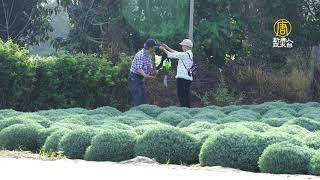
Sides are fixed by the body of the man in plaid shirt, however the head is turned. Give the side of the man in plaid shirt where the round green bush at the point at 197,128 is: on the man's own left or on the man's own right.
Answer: on the man's own right

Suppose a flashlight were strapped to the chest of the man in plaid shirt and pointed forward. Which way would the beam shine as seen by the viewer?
to the viewer's right

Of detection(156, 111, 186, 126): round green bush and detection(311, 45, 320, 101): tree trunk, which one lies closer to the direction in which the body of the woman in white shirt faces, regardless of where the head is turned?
the round green bush

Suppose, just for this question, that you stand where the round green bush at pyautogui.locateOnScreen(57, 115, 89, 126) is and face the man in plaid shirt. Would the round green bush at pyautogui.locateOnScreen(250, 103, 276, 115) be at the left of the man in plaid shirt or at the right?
right

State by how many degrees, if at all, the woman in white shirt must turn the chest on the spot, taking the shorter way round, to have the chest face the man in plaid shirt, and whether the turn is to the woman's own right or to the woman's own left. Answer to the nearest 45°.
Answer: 0° — they already face them

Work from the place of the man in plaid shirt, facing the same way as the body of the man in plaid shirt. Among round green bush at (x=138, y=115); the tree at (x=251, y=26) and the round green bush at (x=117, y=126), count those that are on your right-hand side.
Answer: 2

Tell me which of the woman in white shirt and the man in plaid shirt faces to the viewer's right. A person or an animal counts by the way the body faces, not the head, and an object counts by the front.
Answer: the man in plaid shirt

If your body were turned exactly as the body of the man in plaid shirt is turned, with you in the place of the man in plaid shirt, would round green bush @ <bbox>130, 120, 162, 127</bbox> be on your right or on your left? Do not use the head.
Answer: on your right

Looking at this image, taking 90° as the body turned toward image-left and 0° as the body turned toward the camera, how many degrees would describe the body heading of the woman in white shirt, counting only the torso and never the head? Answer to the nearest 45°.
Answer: approximately 90°

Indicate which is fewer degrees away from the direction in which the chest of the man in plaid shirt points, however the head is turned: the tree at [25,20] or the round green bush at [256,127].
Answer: the round green bush

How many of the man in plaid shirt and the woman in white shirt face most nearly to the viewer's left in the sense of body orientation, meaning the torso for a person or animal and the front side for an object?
1

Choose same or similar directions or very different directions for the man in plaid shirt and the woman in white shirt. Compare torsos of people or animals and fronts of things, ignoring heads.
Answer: very different directions
